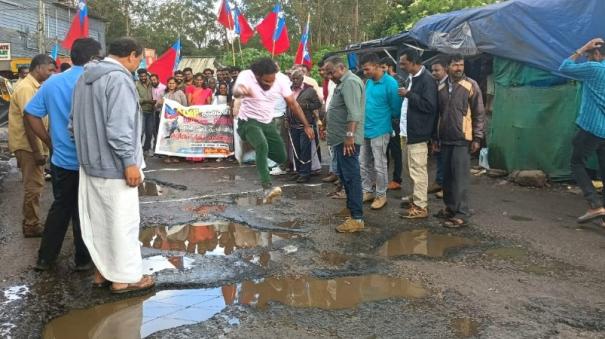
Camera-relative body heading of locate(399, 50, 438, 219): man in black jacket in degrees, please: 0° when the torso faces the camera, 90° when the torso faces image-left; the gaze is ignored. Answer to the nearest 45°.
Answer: approximately 90°

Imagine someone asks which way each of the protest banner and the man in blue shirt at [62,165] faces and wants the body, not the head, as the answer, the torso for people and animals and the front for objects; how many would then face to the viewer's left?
0

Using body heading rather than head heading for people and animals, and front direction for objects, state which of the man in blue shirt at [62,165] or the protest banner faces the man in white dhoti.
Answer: the protest banner

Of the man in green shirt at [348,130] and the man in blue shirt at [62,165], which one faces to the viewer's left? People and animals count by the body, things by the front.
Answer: the man in green shirt

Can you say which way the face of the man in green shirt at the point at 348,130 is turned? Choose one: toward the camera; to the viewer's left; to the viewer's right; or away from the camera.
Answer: to the viewer's left

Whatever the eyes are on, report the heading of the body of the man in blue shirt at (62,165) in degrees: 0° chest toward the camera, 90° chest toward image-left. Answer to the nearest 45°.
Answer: approximately 225°

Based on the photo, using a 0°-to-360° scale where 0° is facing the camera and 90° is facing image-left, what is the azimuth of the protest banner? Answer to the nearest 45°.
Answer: approximately 0°

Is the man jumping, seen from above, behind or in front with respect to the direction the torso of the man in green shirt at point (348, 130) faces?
in front

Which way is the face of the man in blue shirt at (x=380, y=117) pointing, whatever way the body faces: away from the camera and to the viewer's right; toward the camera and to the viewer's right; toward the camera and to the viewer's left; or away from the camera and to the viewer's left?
toward the camera and to the viewer's left

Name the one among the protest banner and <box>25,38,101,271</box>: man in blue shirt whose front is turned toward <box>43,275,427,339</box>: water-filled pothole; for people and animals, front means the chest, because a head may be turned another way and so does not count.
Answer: the protest banner

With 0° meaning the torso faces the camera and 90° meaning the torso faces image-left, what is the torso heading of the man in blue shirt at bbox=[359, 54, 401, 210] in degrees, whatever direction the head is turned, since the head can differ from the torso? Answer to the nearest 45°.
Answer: approximately 45°

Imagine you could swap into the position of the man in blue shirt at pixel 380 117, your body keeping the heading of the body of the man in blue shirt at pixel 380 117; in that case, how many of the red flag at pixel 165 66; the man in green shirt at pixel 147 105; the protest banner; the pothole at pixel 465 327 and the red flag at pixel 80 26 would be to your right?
4

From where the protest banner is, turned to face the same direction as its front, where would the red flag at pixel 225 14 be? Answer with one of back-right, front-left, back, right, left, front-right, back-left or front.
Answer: back

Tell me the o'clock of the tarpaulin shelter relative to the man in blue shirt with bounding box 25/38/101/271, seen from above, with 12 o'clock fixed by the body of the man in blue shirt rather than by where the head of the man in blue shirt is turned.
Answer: The tarpaulin shelter is roughly at 1 o'clock from the man in blue shirt.

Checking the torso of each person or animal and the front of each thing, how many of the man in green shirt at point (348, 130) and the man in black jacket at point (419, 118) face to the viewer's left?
2
